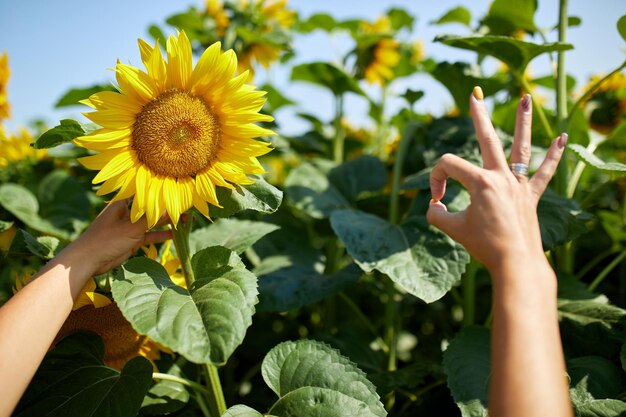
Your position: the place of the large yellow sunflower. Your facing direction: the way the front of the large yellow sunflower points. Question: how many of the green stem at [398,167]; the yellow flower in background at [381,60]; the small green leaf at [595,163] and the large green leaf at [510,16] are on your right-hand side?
0

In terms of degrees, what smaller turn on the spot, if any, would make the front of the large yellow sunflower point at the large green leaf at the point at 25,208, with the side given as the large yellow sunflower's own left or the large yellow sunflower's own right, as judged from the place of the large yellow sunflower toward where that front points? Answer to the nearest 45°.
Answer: approximately 135° to the large yellow sunflower's own right

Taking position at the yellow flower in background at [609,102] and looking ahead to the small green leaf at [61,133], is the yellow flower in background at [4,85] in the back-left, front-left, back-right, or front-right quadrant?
front-right

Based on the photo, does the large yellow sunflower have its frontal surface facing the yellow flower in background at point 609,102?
no

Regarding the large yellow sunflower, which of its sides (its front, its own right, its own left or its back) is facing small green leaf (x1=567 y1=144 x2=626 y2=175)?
left

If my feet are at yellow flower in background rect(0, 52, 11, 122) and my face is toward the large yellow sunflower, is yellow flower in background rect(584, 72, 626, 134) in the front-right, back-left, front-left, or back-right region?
front-left

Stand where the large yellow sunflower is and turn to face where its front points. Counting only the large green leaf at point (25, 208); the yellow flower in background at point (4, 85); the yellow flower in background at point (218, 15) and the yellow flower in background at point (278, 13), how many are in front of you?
0

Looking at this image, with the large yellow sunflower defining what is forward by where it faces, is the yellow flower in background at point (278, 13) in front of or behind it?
behind

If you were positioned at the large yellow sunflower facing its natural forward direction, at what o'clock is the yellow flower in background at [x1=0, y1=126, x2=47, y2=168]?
The yellow flower in background is roughly at 5 o'clock from the large yellow sunflower.

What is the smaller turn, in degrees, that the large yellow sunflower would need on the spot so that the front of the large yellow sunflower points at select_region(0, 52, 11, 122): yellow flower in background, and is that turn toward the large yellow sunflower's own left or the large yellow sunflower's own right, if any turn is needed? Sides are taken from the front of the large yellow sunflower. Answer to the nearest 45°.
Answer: approximately 135° to the large yellow sunflower's own right

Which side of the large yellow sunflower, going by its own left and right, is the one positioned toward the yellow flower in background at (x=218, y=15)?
back

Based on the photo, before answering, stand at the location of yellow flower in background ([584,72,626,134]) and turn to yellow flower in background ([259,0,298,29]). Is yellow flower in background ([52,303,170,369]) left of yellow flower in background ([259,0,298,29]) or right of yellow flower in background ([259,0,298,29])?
left

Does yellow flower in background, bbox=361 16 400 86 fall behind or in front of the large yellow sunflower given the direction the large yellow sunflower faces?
behind

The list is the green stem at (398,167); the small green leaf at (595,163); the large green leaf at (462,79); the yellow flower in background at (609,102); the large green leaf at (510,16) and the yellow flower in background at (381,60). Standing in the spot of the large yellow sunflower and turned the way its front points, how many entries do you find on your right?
0

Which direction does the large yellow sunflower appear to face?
toward the camera

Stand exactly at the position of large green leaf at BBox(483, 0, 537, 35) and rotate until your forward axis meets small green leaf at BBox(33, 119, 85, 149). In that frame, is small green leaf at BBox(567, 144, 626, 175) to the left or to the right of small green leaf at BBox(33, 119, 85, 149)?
left

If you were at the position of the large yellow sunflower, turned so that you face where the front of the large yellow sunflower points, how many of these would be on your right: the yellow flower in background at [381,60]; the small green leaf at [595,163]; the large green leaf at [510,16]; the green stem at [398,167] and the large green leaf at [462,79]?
0

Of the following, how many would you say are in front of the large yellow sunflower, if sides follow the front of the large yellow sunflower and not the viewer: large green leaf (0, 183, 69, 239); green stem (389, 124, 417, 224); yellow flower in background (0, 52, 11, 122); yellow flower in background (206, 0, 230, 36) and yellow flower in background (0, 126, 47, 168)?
0

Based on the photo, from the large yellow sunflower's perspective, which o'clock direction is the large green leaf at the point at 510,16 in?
The large green leaf is roughly at 8 o'clock from the large yellow sunflower.
